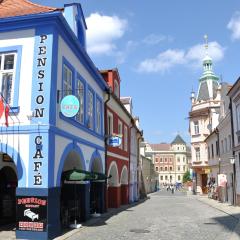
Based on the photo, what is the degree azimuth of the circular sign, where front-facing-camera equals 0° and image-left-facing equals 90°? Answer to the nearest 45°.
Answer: approximately 0°

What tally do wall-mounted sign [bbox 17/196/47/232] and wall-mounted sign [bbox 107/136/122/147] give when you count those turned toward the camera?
2

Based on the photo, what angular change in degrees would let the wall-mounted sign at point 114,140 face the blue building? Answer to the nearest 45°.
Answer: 0° — it already faces it

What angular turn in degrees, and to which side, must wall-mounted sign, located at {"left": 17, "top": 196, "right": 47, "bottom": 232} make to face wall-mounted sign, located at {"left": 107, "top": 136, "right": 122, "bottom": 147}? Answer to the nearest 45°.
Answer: approximately 135° to its left

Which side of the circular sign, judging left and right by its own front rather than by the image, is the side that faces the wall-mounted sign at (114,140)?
back
